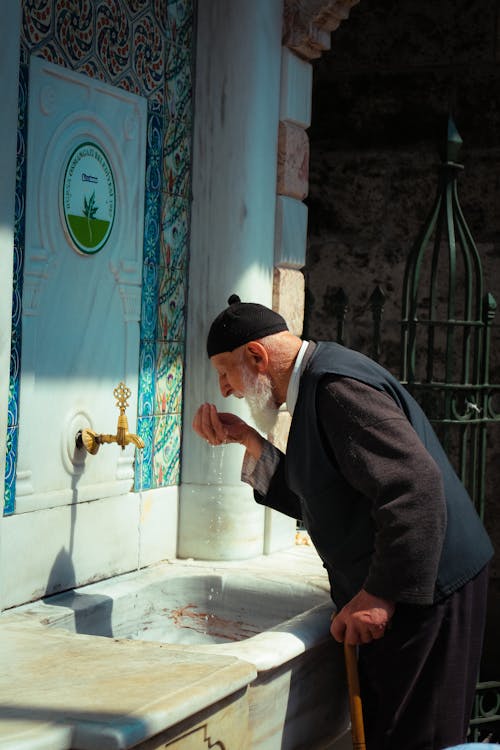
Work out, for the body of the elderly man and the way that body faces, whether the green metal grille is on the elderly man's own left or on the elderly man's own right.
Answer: on the elderly man's own right

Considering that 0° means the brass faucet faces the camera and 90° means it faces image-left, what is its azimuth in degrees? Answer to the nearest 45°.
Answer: approximately 270°

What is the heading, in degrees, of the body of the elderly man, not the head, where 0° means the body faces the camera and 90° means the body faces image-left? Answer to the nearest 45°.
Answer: approximately 90°

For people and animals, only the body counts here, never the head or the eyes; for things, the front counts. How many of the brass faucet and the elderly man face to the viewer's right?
1

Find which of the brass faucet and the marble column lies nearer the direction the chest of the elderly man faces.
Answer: the brass faucet

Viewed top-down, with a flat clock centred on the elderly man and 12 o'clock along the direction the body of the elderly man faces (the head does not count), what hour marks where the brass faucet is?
The brass faucet is roughly at 1 o'clock from the elderly man.

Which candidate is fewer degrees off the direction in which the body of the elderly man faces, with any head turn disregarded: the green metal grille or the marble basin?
the marble basin

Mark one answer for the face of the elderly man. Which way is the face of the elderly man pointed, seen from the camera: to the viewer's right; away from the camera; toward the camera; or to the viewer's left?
to the viewer's left

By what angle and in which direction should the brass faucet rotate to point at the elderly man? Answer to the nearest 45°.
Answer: approximately 45° to its right

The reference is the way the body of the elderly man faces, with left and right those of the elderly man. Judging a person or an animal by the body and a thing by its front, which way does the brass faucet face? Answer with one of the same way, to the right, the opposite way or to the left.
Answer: the opposite way
